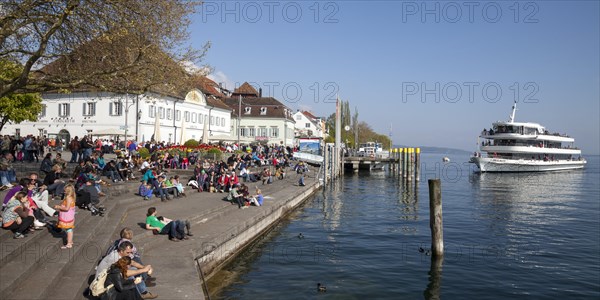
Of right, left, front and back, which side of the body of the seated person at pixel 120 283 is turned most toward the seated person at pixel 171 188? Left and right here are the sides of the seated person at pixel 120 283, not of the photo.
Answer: left

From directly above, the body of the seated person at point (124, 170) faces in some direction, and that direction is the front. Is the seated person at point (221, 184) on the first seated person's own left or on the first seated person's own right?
on the first seated person's own left

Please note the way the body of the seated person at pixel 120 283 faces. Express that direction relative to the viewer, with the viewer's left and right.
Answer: facing to the right of the viewer

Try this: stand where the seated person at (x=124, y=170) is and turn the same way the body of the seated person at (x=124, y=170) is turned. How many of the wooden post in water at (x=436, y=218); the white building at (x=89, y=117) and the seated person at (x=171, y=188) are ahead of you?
2

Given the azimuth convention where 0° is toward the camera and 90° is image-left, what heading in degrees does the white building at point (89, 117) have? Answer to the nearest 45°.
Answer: approximately 315°

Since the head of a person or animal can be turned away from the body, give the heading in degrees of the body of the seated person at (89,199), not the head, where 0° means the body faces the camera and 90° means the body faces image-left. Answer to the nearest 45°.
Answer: approximately 315°

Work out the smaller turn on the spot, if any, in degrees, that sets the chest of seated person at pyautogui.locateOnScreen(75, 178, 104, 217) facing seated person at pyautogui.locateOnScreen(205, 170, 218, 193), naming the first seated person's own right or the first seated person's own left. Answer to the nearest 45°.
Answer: approximately 90° to the first seated person's own left

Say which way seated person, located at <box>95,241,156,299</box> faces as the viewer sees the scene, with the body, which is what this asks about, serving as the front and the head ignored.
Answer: to the viewer's right

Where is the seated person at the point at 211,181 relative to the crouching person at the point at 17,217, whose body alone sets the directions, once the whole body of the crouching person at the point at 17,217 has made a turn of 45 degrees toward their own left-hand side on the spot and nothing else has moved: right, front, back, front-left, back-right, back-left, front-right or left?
front

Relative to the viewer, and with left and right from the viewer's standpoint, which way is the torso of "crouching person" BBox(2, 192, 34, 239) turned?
facing to the right of the viewer
